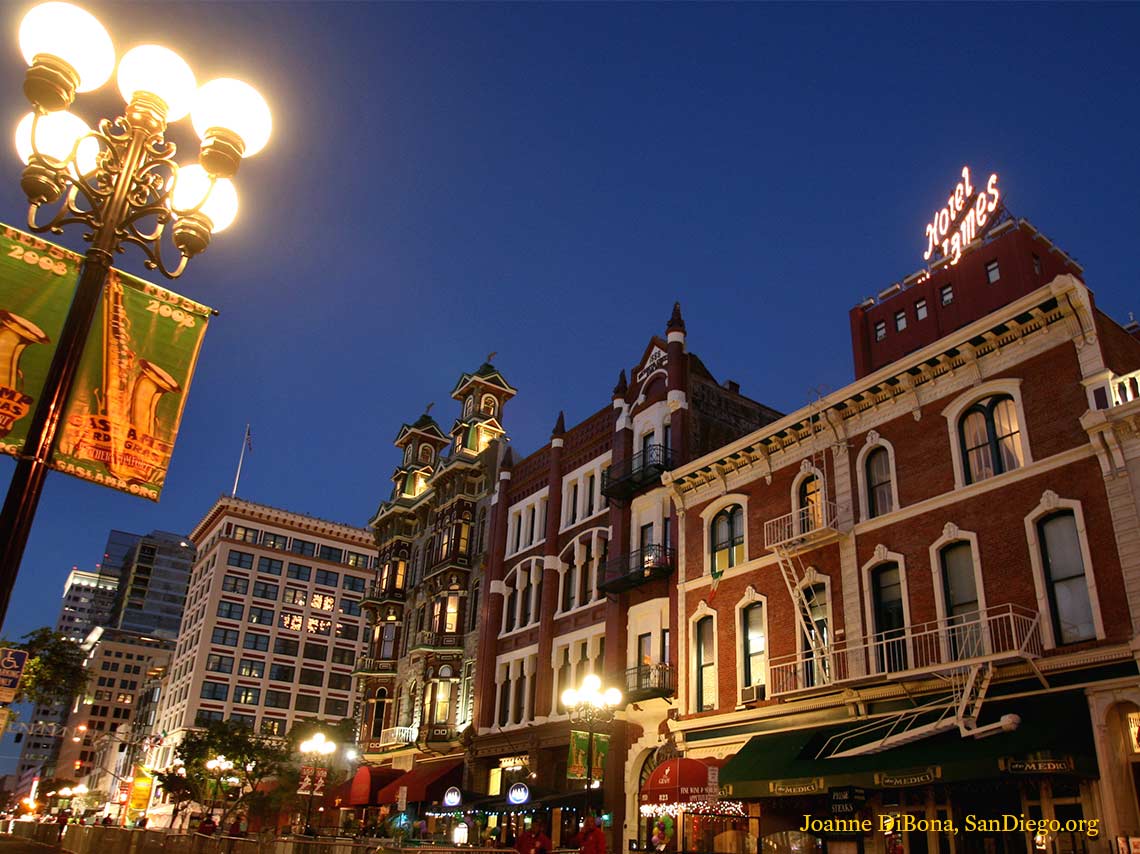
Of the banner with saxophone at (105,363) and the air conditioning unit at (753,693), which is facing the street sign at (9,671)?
the air conditioning unit

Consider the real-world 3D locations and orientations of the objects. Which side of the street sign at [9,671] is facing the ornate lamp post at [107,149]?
front

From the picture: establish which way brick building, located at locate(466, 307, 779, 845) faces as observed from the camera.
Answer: facing the viewer and to the left of the viewer

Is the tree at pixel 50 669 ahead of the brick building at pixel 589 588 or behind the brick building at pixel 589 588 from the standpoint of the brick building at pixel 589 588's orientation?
ahead

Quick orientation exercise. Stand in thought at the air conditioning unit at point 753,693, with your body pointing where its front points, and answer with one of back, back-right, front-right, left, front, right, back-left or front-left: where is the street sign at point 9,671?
front

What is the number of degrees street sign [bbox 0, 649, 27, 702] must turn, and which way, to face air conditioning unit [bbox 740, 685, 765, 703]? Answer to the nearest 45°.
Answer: approximately 90° to its left

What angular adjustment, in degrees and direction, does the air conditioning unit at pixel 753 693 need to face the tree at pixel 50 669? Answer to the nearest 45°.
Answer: approximately 45° to its right

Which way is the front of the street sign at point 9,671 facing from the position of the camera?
facing the viewer

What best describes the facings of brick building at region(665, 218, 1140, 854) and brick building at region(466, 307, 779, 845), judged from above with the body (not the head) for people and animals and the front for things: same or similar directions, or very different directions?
same or similar directions

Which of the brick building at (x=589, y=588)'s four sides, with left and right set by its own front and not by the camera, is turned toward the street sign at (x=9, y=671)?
front

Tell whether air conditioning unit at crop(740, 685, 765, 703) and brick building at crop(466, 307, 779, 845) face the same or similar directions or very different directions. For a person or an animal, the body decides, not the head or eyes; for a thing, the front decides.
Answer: same or similar directions

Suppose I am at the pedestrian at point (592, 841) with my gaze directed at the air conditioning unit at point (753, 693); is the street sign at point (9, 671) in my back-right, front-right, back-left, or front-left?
back-left

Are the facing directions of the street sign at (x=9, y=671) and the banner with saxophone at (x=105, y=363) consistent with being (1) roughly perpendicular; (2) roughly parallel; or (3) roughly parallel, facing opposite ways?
roughly parallel

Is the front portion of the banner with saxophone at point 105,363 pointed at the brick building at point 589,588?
no

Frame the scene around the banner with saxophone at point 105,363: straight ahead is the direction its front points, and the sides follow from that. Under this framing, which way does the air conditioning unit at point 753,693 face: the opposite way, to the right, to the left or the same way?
to the right

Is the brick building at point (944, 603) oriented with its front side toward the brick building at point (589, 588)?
no

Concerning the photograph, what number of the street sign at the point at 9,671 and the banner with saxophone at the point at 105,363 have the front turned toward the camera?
2
